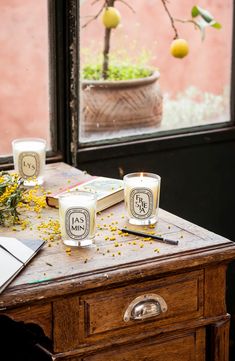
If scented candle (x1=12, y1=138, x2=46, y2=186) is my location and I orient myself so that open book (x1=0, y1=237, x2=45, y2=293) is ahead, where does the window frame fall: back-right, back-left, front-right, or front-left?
back-left

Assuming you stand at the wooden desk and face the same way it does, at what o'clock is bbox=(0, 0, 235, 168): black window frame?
The black window frame is roughly at 7 o'clock from the wooden desk.

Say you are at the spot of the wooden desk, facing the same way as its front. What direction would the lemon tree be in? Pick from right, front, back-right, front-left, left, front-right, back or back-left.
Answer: back-left

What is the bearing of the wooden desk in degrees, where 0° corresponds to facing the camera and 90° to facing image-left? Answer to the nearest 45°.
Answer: approximately 315°

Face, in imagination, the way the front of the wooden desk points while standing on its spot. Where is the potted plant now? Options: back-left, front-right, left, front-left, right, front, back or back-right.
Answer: back-left
